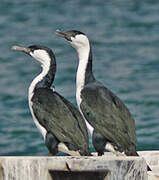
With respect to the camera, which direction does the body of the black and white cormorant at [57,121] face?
to the viewer's left

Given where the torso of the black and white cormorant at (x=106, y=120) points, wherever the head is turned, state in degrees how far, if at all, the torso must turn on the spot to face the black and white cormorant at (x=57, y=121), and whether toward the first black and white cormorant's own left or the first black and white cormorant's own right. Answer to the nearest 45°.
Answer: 0° — it already faces it

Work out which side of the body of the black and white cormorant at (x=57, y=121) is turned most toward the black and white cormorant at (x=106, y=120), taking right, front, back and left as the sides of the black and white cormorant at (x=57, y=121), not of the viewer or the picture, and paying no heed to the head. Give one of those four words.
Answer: back

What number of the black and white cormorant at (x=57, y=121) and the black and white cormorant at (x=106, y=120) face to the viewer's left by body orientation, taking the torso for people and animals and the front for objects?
2

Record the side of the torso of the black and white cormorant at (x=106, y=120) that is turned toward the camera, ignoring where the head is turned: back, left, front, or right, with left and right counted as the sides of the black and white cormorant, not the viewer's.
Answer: left
